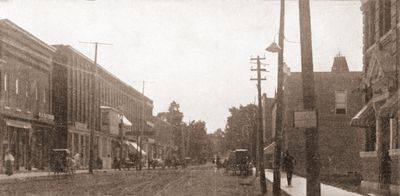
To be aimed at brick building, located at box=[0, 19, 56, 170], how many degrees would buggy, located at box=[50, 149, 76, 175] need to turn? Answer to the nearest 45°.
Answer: approximately 90° to its left

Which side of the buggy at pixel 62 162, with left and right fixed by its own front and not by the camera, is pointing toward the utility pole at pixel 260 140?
right

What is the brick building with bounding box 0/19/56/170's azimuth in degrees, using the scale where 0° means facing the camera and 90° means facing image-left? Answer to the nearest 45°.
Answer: approximately 315°

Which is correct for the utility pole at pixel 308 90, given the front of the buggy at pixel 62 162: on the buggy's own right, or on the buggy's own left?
on the buggy's own right

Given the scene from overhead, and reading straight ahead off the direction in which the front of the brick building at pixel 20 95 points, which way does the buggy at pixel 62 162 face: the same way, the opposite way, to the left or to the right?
to the left

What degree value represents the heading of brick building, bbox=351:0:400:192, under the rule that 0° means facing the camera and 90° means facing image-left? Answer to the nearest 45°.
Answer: approximately 45°
